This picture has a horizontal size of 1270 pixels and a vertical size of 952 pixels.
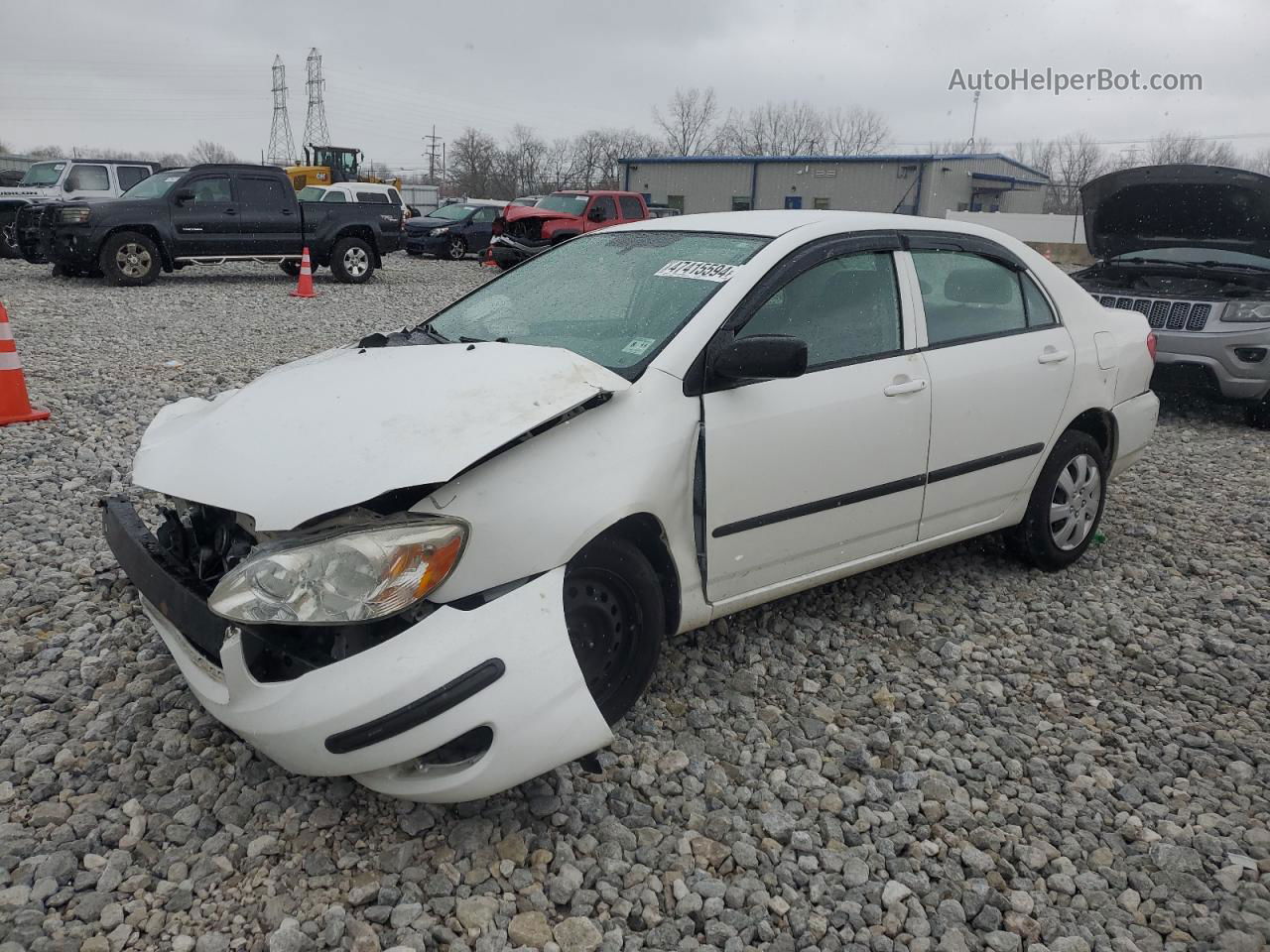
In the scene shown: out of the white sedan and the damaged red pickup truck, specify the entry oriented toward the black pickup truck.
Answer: the damaged red pickup truck

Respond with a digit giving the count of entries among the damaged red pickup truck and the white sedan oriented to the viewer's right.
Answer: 0

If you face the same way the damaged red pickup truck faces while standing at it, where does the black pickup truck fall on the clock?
The black pickup truck is roughly at 12 o'clock from the damaged red pickup truck.

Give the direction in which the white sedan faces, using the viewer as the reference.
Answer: facing the viewer and to the left of the viewer

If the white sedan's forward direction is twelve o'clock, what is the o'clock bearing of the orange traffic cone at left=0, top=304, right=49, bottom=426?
The orange traffic cone is roughly at 3 o'clock from the white sedan.

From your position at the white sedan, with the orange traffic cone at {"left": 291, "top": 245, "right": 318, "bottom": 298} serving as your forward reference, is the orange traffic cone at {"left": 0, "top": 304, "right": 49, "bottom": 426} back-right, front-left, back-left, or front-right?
front-left

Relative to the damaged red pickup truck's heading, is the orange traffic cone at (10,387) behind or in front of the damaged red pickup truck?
in front

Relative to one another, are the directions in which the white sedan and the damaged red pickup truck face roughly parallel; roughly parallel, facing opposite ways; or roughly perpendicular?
roughly parallel
